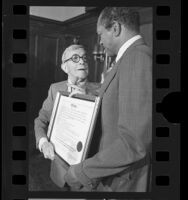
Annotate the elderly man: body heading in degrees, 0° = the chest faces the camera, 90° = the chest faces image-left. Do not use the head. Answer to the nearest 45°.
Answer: approximately 315°

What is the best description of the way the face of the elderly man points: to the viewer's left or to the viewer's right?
to the viewer's right
